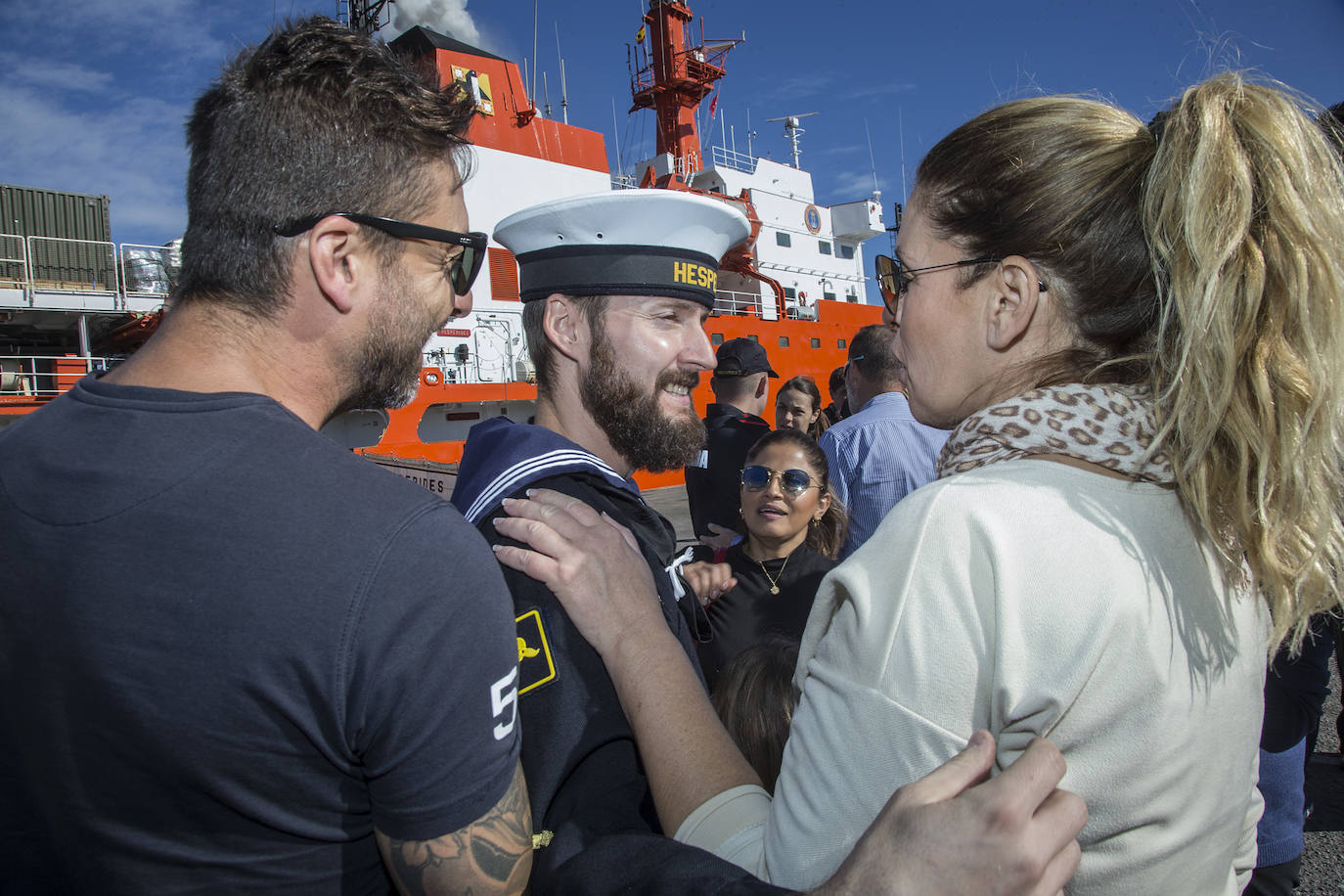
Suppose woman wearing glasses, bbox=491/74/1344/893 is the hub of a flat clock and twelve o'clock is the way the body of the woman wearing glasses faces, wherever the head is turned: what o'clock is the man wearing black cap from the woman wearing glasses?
The man wearing black cap is roughly at 1 o'clock from the woman wearing glasses.

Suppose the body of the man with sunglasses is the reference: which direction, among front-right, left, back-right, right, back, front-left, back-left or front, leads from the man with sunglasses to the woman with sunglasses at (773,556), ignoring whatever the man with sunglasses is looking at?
front

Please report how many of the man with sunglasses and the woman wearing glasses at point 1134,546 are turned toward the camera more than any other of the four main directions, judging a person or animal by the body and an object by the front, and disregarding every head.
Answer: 0

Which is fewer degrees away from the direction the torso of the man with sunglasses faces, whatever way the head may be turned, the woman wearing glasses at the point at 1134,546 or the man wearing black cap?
the man wearing black cap

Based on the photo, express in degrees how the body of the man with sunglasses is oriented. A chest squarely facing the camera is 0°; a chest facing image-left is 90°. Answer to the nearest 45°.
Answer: approximately 225°

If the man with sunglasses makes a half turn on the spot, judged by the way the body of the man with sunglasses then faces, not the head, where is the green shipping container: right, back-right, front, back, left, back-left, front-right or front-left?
back-right

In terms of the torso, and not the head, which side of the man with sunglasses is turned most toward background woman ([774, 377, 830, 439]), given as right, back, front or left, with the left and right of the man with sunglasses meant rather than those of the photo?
front

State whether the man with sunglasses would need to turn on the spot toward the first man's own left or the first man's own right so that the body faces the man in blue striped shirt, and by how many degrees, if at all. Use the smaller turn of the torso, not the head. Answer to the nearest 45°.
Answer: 0° — they already face them

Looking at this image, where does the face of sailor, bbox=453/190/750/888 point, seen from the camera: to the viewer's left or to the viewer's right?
to the viewer's right

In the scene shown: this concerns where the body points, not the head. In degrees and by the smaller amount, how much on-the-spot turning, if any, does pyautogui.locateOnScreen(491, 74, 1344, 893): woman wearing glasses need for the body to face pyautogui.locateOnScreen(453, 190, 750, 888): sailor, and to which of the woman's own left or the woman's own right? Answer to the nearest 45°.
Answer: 0° — they already face them

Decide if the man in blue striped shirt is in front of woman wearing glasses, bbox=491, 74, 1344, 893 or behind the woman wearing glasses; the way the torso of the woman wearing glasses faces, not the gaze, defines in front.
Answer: in front

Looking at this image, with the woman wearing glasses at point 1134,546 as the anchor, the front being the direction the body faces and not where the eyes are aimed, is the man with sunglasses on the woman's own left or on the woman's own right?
on the woman's own left

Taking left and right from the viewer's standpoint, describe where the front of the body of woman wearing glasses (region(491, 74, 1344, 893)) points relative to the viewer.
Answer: facing away from the viewer and to the left of the viewer

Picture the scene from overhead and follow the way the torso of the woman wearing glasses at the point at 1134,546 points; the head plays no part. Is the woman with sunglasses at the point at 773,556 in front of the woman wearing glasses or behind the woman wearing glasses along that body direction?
in front
